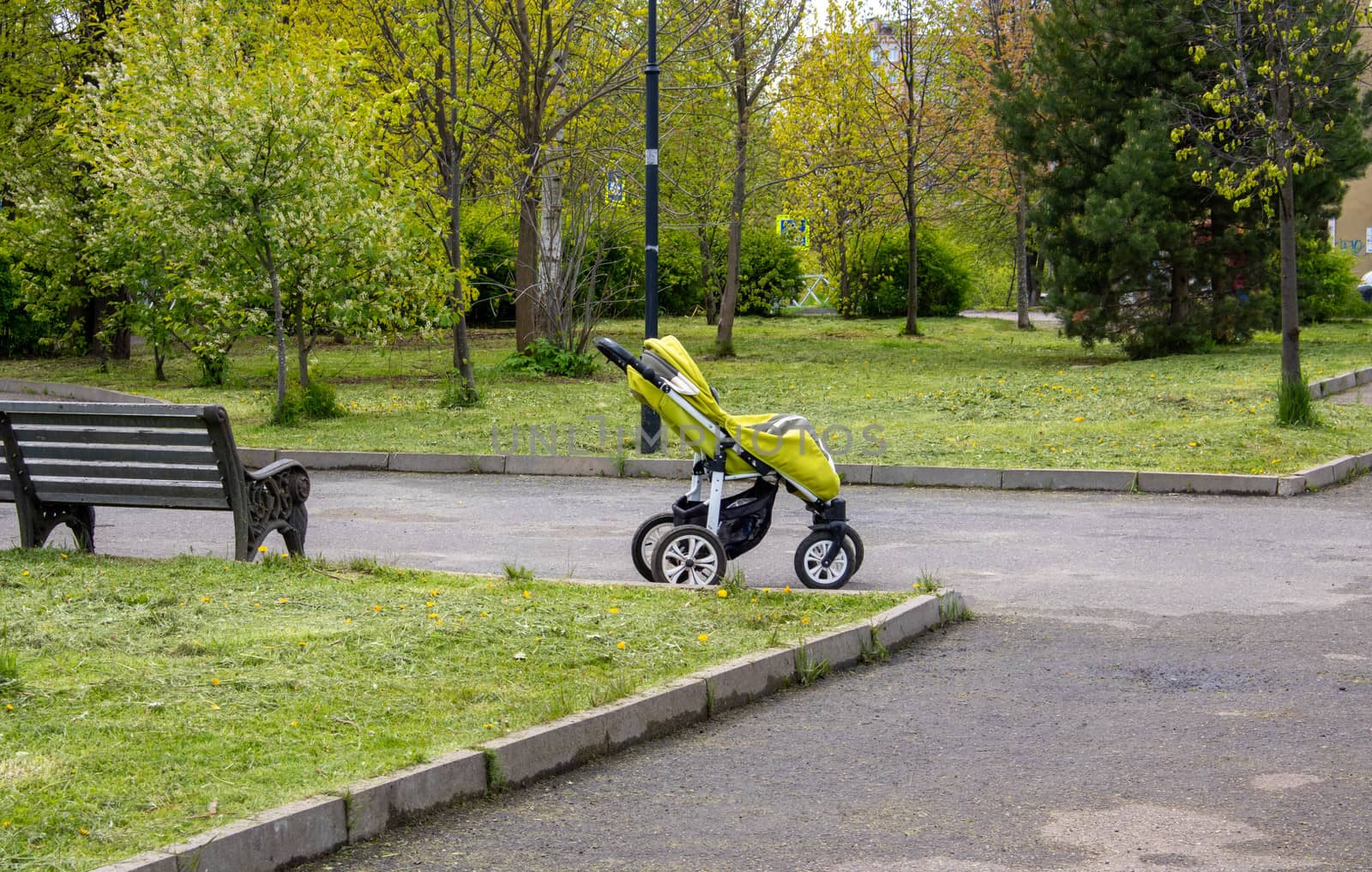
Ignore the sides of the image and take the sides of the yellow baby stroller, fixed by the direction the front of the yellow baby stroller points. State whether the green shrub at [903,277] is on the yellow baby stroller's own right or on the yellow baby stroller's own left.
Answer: on the yellow baby stroller's own left

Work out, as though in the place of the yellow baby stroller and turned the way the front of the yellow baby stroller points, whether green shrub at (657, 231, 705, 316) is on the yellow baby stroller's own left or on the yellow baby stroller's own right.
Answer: on the yellow baby stroller's own left

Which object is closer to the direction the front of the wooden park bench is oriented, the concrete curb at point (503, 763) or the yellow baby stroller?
the yellow baby stroller

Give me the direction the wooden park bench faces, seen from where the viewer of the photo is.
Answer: facing away from the viewer and to the right of the viewer

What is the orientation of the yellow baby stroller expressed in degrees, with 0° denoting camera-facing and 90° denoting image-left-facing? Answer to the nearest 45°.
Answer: approximately 270°

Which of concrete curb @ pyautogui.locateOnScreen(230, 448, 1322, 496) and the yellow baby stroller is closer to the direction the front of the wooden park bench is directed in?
the concrete curb

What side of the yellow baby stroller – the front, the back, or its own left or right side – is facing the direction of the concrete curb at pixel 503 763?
right

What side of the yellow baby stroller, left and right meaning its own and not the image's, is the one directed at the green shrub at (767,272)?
left

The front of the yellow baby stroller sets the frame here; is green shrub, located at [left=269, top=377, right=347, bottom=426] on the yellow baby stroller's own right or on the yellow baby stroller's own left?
on the yellow baby stroller's own left

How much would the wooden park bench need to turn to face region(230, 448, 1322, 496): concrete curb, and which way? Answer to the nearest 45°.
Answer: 0° — it already faces it

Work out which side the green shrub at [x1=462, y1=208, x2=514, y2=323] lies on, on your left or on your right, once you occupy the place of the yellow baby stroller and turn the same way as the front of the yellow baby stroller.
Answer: on your left
